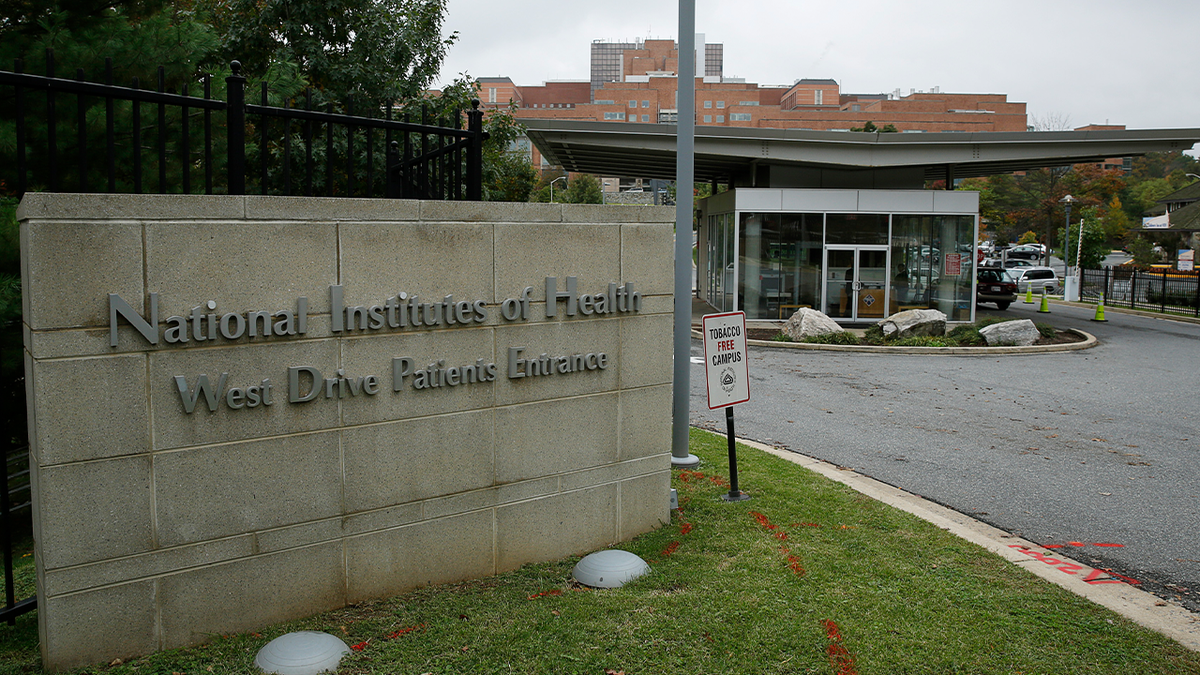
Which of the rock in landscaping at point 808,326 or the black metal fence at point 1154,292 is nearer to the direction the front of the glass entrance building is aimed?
the rock in landscaping

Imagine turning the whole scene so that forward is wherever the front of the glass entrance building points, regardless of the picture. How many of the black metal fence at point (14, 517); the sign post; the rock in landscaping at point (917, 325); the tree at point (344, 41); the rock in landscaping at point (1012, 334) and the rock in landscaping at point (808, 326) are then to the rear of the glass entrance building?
0

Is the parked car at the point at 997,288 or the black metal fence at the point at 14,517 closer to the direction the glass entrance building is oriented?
the black metal fence

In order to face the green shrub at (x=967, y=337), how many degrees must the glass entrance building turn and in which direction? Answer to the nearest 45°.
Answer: approximately 45° to its left

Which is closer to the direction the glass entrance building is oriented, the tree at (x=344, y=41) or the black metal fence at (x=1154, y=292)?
the tree

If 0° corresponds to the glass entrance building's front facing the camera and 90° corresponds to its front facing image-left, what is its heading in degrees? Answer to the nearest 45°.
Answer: approximately 0°

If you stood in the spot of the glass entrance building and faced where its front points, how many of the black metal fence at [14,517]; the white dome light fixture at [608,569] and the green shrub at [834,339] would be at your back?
0

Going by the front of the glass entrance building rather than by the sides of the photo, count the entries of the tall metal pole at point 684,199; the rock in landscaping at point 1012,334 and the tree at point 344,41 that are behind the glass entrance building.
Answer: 0

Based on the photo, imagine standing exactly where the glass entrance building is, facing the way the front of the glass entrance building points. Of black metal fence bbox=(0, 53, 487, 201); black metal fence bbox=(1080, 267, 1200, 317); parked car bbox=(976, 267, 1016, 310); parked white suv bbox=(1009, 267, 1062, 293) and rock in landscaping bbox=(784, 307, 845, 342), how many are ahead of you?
2

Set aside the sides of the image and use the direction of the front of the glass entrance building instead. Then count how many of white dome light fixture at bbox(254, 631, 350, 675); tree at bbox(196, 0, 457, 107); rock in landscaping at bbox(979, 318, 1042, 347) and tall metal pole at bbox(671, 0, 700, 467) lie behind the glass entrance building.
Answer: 0

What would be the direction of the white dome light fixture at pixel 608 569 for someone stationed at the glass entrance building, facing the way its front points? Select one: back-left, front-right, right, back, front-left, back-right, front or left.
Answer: front

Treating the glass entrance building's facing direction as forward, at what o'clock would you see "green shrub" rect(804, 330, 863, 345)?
The green shrub is roughly at 12 o'clock from the glass entrance building.

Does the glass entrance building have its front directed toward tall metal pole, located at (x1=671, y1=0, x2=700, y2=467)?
yes

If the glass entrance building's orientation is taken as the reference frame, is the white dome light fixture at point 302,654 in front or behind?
in front

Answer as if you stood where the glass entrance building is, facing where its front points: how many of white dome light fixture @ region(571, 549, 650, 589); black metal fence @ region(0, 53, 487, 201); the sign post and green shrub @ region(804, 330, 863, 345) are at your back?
0

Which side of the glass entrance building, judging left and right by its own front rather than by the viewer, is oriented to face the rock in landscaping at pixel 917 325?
front

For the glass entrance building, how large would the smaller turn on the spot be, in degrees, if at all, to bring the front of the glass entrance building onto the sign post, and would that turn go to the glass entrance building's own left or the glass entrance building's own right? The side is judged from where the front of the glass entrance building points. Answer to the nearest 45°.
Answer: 0° — it already faces it

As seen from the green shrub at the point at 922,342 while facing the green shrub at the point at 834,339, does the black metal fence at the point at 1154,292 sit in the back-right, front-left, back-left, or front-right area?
back-right

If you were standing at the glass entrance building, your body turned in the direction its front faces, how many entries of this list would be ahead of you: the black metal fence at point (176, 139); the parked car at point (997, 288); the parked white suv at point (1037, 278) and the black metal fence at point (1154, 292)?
1

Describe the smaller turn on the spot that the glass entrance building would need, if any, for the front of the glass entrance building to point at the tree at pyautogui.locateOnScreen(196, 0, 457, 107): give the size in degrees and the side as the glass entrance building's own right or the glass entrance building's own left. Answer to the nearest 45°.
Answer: approximately 45° to the glass entrance building's own right
